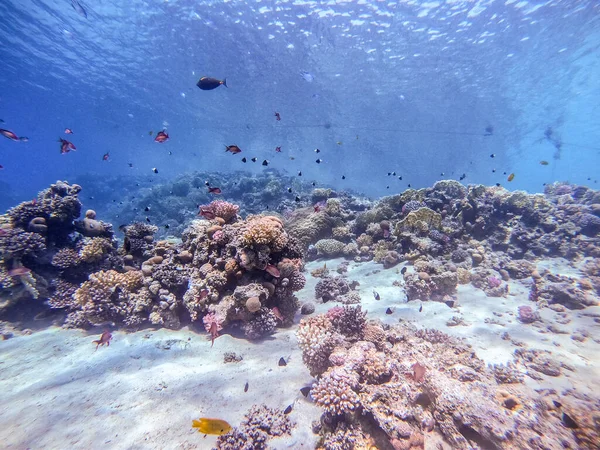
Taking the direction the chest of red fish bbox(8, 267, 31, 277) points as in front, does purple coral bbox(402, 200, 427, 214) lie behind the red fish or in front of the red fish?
behind

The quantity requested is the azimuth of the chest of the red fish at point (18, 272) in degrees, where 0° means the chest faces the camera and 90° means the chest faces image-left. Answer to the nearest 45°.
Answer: approximately 90°

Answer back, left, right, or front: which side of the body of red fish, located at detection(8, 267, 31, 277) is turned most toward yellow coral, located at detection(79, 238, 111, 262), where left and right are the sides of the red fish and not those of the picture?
back

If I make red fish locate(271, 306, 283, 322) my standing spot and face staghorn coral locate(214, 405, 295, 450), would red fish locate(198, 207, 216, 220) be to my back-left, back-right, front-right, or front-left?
back-right
